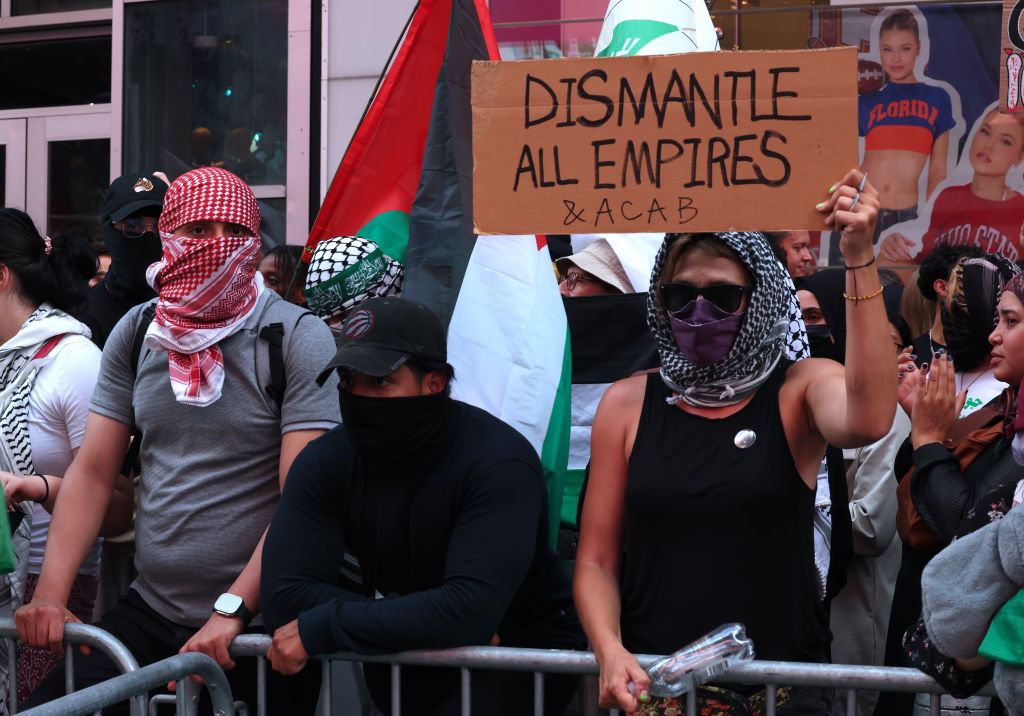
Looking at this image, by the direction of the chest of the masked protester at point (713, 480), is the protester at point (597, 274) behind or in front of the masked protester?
behind

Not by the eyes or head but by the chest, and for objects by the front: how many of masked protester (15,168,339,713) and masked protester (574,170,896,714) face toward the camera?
2

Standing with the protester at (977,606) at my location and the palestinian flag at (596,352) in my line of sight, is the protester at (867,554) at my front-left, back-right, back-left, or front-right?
front-right

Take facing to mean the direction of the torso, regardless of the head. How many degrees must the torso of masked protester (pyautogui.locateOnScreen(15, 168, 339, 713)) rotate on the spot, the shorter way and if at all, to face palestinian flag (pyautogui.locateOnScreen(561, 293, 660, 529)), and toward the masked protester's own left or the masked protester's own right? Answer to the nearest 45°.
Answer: approximately 90° to the masked protester's own left

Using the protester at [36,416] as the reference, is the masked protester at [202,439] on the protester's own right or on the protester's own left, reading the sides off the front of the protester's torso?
on the protester's own left

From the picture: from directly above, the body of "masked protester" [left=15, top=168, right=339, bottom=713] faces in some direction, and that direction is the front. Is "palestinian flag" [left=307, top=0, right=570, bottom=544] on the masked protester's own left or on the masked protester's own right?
on the masked protester's own left

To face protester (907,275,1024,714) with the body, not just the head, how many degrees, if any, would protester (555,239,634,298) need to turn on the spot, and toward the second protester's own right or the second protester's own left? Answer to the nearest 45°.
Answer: approximately 135° to the second protester's own left

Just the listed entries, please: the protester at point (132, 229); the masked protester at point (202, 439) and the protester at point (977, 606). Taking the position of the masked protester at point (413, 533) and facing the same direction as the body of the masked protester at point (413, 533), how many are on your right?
2

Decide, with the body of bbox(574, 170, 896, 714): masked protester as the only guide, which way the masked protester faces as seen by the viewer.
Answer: toward the camera

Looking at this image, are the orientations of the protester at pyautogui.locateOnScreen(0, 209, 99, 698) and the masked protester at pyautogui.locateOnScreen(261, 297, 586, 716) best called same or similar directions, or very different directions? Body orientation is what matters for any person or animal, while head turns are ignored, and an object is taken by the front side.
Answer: same or similar directions
